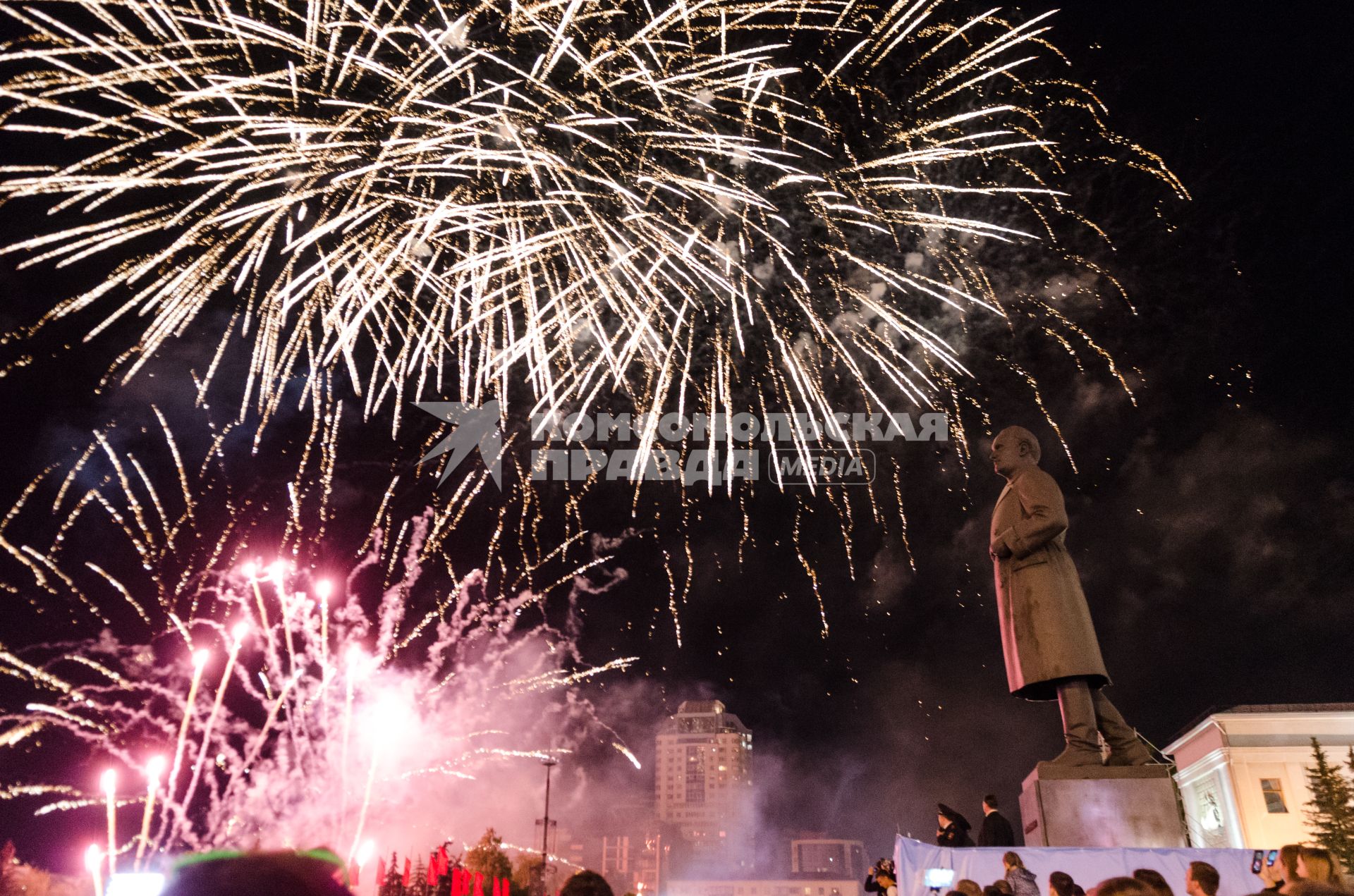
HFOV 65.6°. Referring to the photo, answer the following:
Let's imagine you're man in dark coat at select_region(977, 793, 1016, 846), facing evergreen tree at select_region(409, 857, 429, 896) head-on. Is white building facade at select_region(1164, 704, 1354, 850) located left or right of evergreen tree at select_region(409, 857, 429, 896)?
right

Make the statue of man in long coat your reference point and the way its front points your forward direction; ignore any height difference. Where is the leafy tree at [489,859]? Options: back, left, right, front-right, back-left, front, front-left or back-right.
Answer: front-right

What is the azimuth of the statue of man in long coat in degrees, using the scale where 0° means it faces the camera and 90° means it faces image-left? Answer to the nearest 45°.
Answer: approximately 90°

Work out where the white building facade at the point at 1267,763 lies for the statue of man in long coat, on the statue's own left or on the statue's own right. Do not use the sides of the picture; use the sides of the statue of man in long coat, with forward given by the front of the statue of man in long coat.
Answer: on the statue's own right
